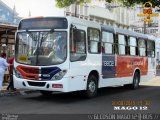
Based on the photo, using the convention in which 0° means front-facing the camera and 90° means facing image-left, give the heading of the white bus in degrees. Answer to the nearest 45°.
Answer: approximately 45°
